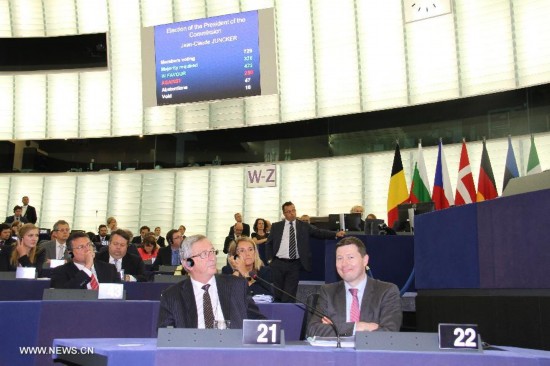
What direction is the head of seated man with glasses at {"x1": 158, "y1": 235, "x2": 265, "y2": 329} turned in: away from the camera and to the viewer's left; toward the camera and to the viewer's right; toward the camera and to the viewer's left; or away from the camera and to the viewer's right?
toward the camera and to the viewer's right

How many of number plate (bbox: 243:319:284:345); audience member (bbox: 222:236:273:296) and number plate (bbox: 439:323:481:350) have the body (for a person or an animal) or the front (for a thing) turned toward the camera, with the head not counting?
3

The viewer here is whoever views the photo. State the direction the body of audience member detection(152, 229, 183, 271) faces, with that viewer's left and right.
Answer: facing the viewer and to the right of the viewer

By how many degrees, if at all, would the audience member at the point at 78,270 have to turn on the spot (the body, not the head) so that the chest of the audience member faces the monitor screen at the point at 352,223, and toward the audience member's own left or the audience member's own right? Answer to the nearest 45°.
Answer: approximately 90° to the audience member's own left

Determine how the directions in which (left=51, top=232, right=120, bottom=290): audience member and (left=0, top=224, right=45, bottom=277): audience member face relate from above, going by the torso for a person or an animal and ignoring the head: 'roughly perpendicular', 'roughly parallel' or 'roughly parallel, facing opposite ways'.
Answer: roughly parallel

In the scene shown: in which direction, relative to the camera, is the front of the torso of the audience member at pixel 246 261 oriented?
toward the camera

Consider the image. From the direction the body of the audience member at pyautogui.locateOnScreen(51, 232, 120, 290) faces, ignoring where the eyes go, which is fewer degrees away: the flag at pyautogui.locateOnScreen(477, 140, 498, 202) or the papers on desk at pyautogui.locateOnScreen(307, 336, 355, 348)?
the papers on desk

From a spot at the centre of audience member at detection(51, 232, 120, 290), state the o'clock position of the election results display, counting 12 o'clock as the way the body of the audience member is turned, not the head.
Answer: The election results display is roughly at 8 o'clock from the audience member.

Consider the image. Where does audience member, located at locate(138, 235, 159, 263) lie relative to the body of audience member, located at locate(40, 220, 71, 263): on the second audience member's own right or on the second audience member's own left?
on the second audience member's own left

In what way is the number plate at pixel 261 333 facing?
toward the camera

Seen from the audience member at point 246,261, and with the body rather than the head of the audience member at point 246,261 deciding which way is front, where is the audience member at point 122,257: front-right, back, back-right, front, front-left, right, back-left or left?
back-right
